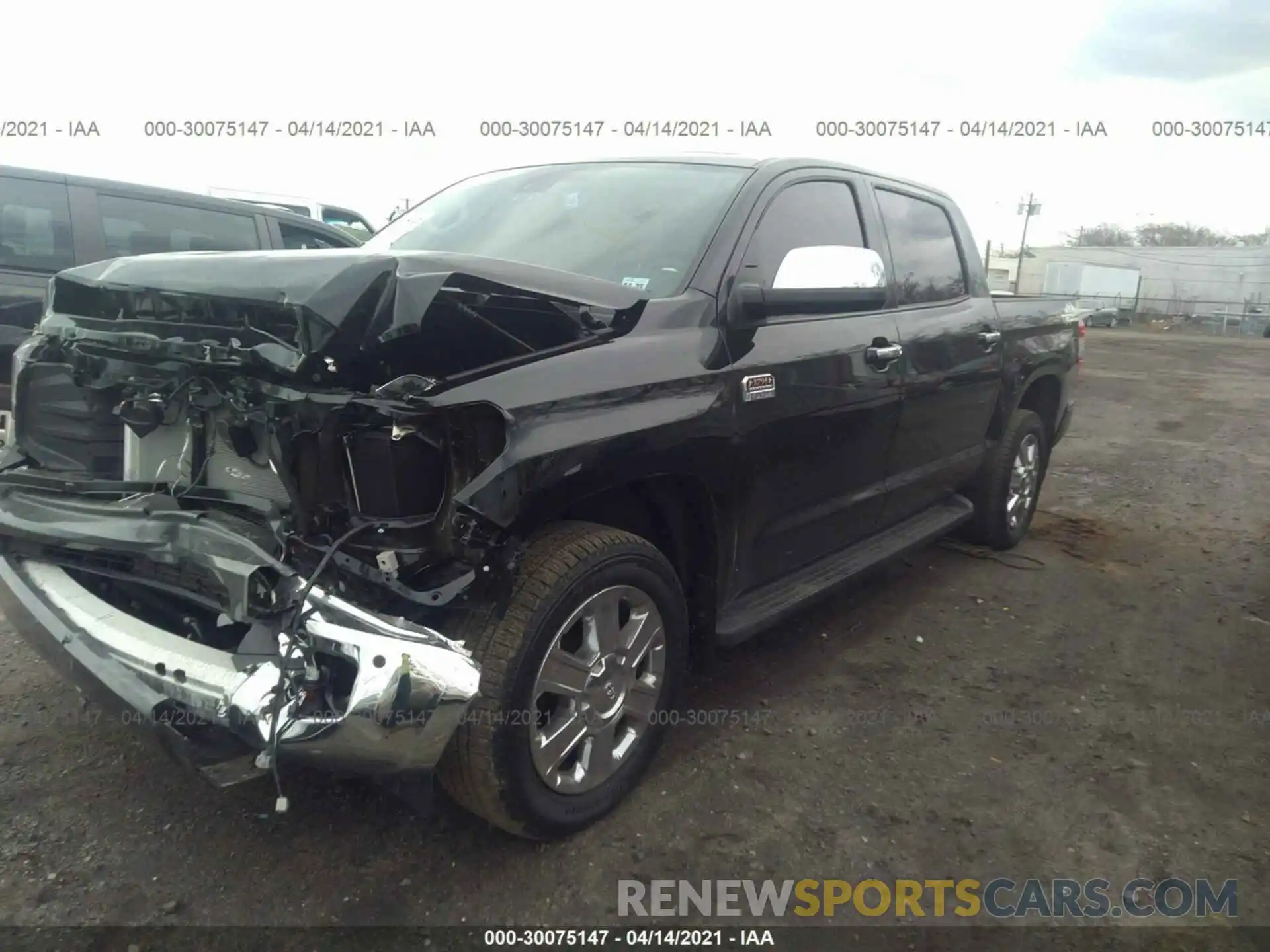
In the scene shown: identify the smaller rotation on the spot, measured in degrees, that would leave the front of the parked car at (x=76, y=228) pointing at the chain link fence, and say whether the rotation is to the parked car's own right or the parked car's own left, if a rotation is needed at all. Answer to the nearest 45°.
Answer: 0° — it already faces it

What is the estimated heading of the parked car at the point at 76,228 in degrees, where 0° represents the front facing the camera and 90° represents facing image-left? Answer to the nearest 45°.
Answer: approximately 225°

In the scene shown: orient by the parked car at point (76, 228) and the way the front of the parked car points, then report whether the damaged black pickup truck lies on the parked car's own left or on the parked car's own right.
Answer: on the parked car's own right

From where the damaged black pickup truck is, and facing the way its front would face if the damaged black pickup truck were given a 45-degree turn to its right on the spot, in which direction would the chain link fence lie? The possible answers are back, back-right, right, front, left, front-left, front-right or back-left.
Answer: back-right

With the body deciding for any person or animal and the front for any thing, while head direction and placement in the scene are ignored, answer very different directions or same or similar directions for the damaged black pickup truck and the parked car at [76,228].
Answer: very different directions

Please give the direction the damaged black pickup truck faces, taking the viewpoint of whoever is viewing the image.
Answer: facing the viewer and to the left of the viewer

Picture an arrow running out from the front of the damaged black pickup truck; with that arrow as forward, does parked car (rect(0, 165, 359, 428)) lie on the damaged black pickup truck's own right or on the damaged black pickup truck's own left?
on the damaged black pickup truck's own right
